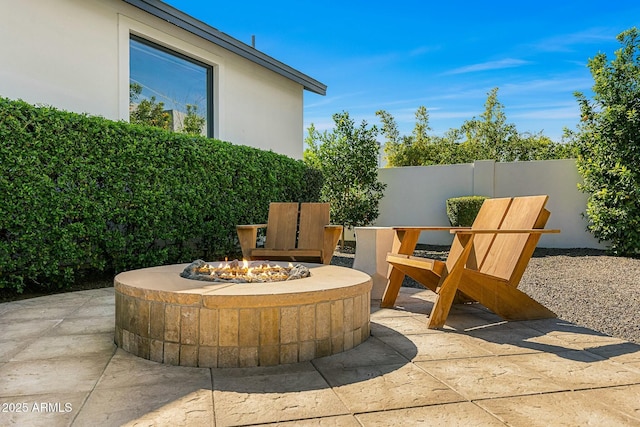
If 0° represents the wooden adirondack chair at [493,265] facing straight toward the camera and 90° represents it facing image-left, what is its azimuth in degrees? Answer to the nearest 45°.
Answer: approximately 45°

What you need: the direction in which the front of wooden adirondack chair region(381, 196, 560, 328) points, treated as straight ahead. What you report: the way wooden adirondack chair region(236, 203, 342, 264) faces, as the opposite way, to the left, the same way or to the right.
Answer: to the left

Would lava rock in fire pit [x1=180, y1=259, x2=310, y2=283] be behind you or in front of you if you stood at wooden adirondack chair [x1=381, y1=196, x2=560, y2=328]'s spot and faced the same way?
in front

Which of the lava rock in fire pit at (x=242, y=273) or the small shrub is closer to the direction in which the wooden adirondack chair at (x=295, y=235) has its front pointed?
the lava rock in fire pit

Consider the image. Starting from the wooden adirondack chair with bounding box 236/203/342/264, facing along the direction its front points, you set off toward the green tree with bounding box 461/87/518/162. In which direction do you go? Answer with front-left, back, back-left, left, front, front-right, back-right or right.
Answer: back-left

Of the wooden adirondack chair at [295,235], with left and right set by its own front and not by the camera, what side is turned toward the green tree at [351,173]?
back

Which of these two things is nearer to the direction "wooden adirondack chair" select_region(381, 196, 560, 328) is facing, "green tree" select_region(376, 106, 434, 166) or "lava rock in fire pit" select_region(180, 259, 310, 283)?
the lava rock in fire pit

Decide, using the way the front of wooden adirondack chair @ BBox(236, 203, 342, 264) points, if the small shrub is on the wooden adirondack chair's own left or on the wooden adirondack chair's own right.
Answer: on the wooden adirondack chair's own left

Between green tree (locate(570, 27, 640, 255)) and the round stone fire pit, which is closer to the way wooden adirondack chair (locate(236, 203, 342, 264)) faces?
the round stone fire pit

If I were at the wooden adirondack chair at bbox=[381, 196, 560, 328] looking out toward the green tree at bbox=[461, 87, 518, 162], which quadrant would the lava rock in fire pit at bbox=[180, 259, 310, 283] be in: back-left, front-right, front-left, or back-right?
back-left

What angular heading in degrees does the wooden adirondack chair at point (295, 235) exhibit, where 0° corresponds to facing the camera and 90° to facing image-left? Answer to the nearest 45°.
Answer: approximately 0°

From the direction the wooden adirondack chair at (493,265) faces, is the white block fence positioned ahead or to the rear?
to the rear

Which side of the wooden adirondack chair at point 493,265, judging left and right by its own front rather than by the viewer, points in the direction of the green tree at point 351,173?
right

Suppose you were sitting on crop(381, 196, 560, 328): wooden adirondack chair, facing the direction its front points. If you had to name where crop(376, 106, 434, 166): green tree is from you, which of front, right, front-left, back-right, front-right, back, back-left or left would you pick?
back-right

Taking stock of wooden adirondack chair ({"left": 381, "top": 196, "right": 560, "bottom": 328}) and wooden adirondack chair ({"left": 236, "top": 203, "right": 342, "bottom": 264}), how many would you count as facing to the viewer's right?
0

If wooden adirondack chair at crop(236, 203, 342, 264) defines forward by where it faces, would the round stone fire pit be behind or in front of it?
in front
